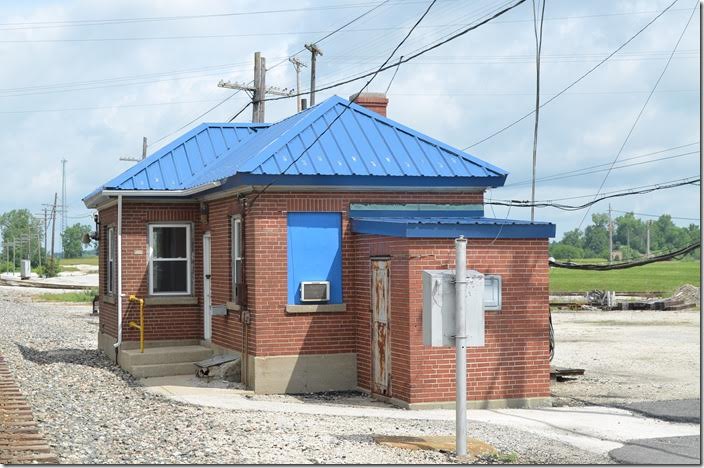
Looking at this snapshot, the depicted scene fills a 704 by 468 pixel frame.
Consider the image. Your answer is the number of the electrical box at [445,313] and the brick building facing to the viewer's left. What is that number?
1

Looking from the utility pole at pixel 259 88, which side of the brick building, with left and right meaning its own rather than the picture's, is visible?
right

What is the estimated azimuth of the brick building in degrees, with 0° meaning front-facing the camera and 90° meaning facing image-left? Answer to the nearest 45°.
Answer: approximately 90°

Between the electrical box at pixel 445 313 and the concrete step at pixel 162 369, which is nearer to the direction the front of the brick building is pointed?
the concrete step

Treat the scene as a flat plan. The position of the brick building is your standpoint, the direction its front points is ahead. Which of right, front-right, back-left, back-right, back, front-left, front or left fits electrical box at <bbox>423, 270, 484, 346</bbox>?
left

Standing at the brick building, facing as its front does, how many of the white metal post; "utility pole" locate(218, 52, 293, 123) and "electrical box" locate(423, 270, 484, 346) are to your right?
1
